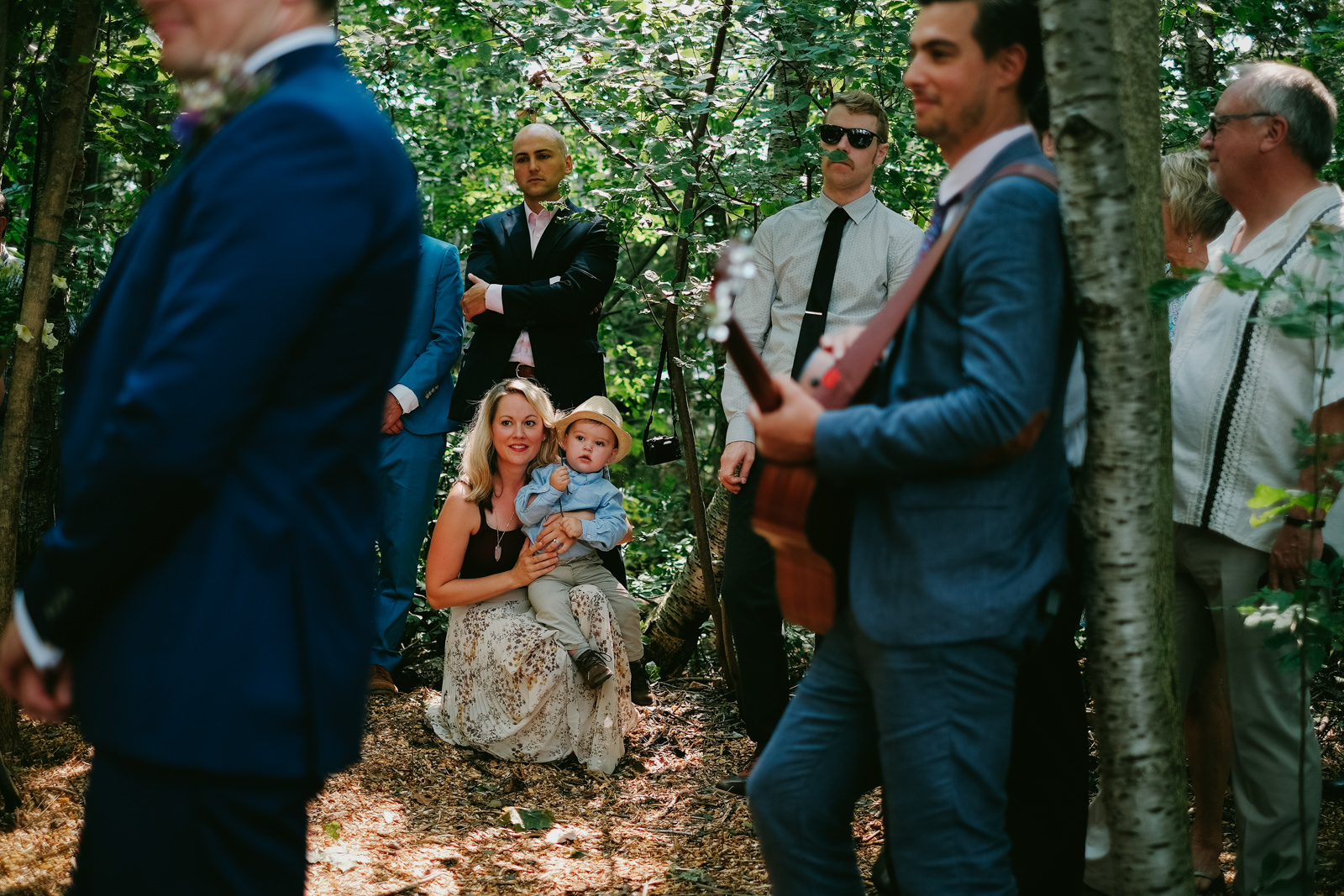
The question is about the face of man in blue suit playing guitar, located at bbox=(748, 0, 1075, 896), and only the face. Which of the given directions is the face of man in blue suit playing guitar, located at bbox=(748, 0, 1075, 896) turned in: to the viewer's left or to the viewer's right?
to the viewer's left

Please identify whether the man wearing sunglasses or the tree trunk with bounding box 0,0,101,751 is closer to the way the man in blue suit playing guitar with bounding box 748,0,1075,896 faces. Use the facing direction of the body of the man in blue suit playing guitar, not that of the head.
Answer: the tree trunk

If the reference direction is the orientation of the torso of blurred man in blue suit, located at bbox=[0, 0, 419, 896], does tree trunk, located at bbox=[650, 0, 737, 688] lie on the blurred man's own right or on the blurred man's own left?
on the blurred man's own right

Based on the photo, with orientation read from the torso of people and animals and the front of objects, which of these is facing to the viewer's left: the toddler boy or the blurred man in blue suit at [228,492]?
the blurred man in blue suit

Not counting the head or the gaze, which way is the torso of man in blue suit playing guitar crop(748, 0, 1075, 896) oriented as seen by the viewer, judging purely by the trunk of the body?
to the viewer's left

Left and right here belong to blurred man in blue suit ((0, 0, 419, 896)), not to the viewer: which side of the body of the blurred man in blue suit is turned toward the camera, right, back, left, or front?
left
